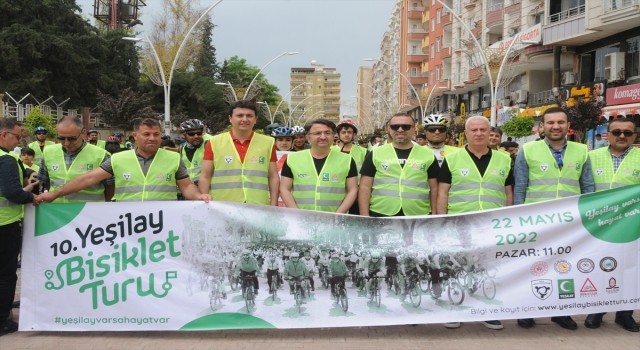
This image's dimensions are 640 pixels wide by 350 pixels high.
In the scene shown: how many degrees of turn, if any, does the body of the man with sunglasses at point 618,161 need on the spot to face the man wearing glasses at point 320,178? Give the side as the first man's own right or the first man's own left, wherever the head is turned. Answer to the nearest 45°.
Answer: approximately 45° to the first man's own right

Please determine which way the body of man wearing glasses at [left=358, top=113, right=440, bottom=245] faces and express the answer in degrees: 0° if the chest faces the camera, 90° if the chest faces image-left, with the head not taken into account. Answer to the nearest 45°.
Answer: approximately 0°

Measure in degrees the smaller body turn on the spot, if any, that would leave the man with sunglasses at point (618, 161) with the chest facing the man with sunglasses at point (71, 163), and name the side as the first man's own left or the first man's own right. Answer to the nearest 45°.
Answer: approximately 45° to the first man's own right

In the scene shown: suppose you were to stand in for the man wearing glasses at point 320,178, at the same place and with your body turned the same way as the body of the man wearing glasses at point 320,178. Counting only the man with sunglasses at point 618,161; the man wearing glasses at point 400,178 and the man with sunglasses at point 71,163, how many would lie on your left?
2

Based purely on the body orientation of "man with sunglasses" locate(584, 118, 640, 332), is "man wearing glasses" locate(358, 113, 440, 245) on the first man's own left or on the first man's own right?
on the first man's own right

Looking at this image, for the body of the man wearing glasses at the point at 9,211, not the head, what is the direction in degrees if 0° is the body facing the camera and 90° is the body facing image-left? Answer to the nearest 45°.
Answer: approximately 270°
